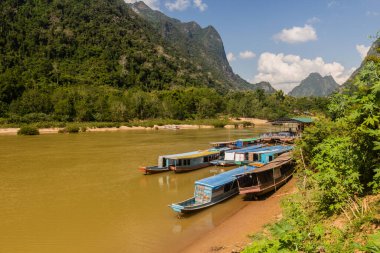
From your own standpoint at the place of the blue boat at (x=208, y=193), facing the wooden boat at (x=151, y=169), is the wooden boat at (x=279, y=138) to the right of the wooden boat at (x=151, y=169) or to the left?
right

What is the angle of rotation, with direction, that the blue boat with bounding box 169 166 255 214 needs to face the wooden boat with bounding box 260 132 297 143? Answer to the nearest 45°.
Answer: approximately 135° to its right

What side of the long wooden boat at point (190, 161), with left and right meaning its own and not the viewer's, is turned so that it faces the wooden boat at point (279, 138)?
back

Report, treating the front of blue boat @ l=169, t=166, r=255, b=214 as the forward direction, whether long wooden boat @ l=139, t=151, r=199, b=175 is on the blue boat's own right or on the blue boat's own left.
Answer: on the blue boat's own right

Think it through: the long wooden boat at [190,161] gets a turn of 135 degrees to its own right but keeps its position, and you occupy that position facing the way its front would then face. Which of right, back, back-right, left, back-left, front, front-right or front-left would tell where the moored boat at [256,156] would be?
right

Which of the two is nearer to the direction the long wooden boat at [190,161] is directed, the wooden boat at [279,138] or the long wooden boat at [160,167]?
the long wooden boat

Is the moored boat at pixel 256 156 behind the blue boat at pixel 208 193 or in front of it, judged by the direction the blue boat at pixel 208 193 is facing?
behind

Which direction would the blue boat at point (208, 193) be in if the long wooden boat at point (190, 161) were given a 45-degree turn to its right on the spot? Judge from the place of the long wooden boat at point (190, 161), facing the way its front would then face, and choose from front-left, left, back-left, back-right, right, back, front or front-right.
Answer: left

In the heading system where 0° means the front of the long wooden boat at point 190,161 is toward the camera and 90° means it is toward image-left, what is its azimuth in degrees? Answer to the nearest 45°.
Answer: approximately 45°

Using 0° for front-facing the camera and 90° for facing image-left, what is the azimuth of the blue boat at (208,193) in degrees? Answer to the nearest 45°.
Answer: approximately 45°
